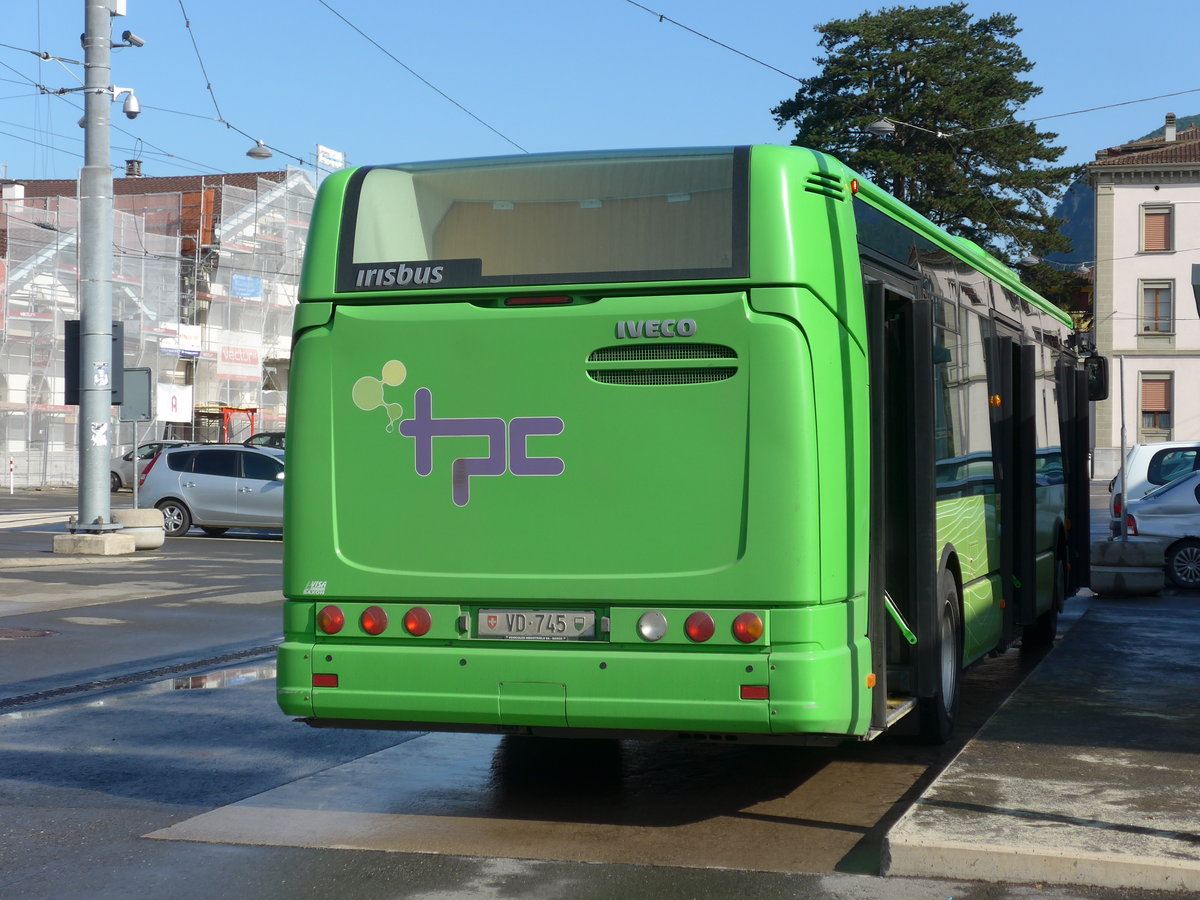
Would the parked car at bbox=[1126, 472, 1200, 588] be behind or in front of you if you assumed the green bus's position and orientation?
in front

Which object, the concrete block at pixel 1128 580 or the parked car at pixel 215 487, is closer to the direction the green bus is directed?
the concrete block

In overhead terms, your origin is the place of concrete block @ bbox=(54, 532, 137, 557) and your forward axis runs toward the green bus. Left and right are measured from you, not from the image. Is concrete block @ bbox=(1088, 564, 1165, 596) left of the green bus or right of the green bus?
left

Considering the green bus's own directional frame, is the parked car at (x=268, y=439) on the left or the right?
on its left

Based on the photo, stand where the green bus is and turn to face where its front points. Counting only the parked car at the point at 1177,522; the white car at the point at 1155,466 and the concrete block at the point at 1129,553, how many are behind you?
0

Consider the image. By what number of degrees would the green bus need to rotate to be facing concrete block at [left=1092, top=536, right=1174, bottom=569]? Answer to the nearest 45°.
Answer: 0° — it already faces it

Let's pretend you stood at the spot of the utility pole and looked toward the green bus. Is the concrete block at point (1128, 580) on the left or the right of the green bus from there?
left

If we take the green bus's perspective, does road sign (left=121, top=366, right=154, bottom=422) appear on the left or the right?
on its left

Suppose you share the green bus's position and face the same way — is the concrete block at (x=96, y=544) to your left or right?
on your left

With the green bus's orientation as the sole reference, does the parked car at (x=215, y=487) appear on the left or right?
on its left

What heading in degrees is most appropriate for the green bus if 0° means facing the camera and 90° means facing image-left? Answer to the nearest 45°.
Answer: approximately 225°

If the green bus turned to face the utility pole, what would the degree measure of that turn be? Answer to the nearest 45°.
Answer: approximately 90° to its left

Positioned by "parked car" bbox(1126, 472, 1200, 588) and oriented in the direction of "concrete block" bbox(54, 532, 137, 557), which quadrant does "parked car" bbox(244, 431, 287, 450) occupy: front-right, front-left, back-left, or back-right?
front-right

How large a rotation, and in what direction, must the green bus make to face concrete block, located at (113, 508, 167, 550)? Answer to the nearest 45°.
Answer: approximately 90° to its left
